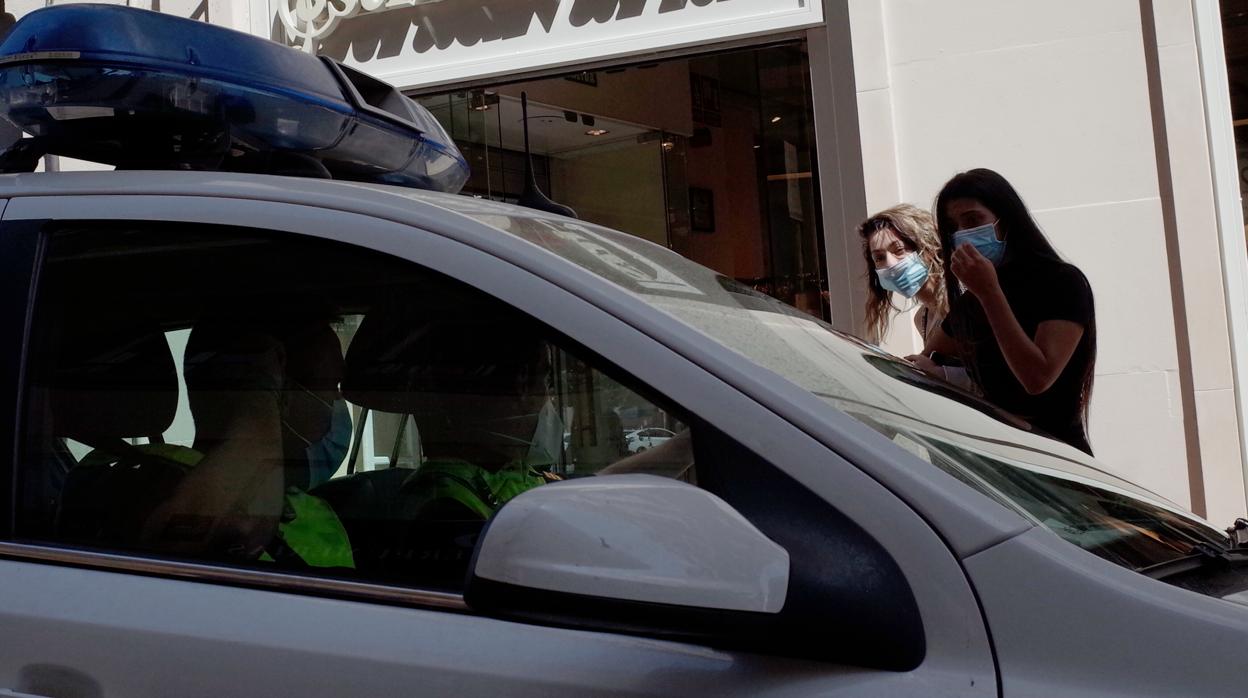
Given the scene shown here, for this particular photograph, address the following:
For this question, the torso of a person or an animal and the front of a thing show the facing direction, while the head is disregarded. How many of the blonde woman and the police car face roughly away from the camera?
0

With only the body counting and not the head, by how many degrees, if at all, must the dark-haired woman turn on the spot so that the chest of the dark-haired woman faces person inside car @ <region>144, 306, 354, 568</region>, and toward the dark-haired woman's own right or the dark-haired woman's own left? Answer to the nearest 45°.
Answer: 0° — they already face them

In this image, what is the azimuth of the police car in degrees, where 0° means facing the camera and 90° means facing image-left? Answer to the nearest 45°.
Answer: approximately 315°

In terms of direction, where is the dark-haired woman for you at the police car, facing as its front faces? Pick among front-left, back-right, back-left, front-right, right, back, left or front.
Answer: left

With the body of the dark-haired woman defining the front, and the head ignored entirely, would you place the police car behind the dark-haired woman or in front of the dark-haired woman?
in front

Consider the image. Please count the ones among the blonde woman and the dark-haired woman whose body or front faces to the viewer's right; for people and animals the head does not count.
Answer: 0

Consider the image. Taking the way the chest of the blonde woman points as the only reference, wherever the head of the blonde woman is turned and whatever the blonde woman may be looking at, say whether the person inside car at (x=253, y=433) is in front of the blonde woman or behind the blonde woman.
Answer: in front

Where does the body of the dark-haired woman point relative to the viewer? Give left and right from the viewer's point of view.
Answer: facing the viewer and to the left of the viewer

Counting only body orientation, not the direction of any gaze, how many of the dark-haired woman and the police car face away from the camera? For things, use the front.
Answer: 0

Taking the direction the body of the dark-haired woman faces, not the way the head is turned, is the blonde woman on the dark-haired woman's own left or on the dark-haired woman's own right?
on the dark-haired woman's own right

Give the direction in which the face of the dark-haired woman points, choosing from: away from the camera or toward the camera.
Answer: toward the camera

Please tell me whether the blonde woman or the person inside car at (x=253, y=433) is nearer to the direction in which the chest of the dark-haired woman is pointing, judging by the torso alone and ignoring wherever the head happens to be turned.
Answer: the person inside car

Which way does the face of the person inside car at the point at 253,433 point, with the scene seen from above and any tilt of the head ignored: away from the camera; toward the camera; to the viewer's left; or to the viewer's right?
to the viewer's right
